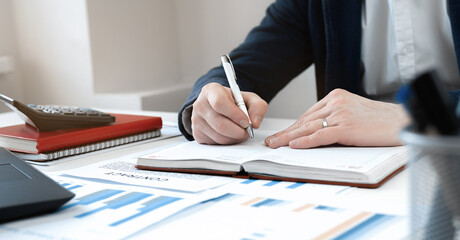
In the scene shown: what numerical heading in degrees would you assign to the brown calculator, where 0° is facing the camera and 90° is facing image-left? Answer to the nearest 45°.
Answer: approximately 270°

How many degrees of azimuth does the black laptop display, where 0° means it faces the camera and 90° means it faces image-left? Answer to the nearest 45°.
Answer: approximately 225°

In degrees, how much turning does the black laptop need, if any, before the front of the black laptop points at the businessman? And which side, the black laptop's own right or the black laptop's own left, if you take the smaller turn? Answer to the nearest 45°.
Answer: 0° — it already faces them

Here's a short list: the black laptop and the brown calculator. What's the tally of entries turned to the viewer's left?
0
